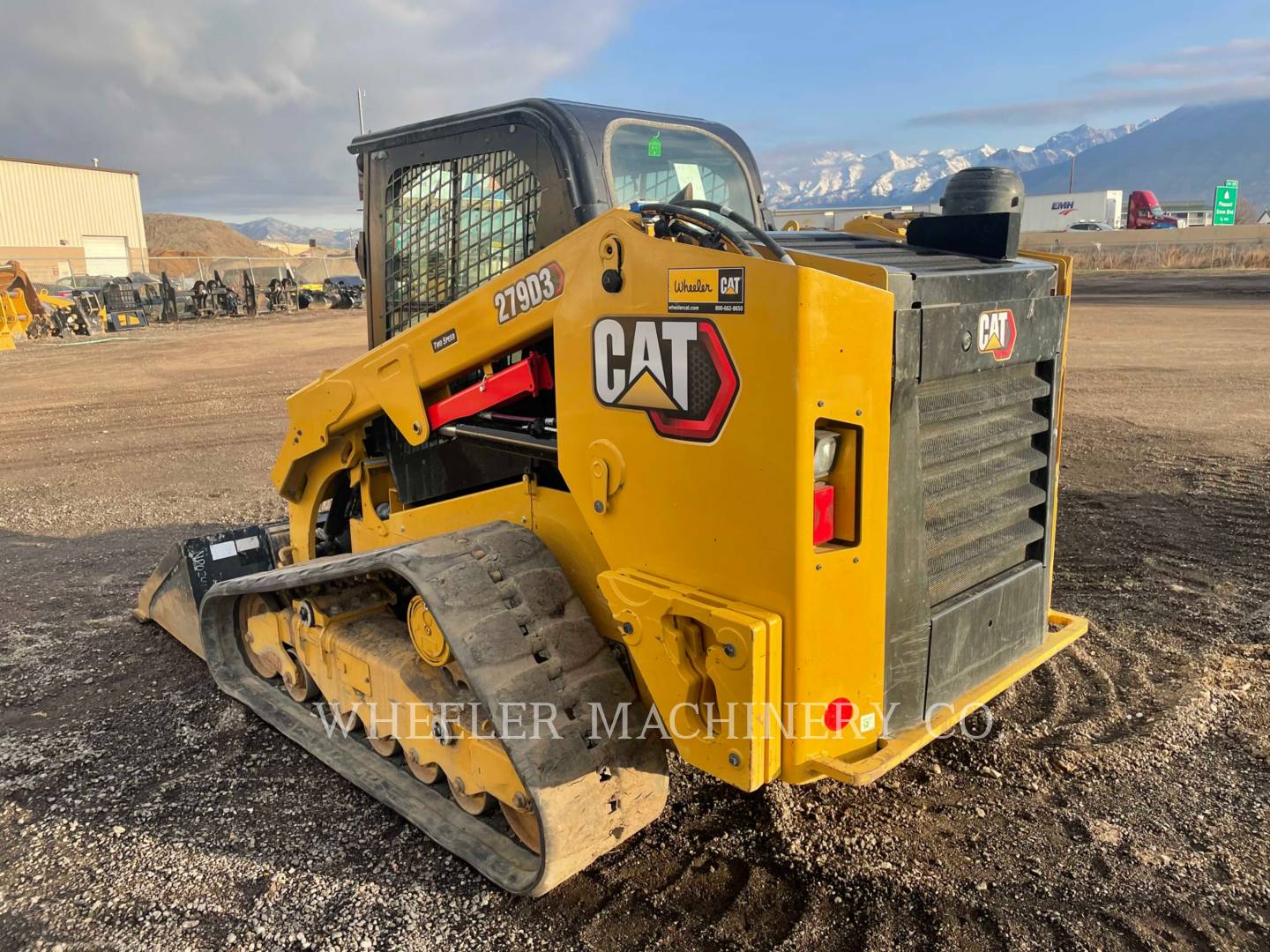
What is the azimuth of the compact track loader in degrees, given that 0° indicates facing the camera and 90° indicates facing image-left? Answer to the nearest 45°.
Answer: approximately 135°
